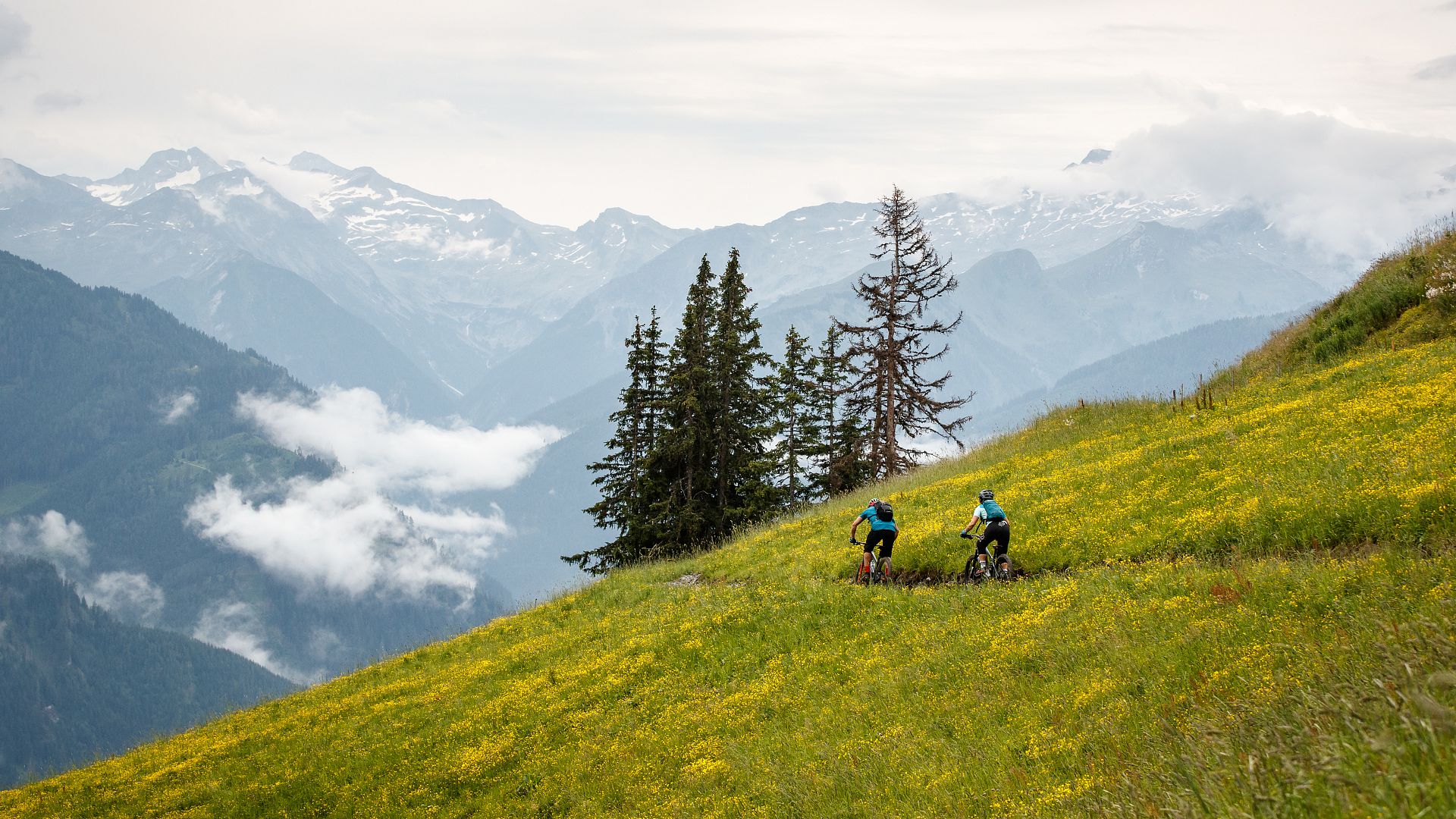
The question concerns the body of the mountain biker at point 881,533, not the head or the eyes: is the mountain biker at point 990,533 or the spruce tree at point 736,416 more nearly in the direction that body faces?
the spruce tree

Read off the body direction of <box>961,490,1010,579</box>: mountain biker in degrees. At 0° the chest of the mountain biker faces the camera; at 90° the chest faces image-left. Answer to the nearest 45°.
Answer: approximately 135°

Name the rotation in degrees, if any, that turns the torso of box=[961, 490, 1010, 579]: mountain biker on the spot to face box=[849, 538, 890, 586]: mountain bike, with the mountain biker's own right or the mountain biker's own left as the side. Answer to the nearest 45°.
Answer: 0° — they already face it

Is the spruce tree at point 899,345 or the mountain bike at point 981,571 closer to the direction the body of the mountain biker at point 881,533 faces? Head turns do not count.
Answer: the spruce tree

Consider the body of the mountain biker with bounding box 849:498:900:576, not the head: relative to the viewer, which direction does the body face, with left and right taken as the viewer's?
facing away from the viewer and to the left of the viewer

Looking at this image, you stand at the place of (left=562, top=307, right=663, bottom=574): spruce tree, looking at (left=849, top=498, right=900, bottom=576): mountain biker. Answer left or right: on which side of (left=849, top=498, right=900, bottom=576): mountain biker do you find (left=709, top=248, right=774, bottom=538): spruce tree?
left
